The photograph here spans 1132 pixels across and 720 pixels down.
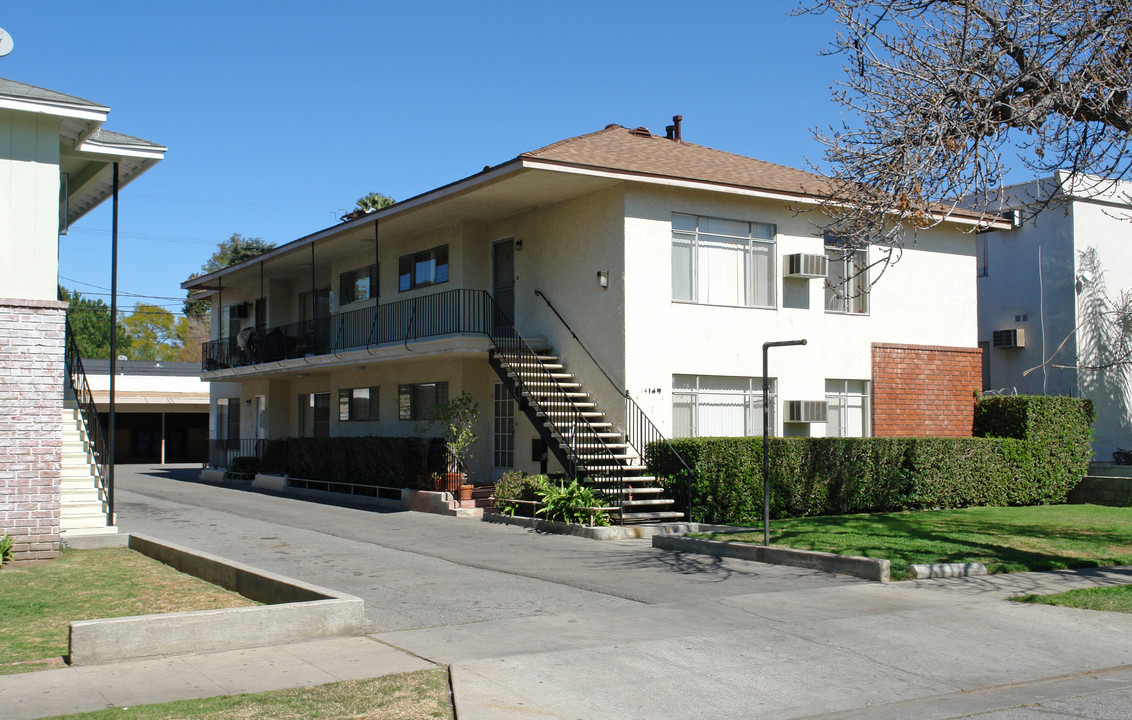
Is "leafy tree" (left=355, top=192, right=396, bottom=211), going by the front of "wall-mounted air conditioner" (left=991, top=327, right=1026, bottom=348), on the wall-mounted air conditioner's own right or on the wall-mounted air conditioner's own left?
on the wall-mounted air conditioner's own right

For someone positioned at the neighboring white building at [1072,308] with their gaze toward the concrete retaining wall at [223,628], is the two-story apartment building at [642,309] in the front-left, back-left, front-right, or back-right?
front-right

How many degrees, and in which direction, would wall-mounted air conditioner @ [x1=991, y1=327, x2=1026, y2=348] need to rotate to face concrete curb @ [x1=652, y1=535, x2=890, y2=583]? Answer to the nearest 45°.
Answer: approximately 45° to its left

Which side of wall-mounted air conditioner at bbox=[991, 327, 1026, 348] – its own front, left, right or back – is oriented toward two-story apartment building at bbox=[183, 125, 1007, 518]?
front

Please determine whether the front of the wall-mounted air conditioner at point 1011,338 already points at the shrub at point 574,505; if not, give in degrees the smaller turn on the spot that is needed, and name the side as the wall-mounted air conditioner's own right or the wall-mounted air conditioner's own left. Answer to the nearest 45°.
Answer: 0° — it already faces it

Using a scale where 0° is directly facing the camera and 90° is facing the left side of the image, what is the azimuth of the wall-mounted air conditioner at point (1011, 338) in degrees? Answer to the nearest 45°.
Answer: approximately 45°

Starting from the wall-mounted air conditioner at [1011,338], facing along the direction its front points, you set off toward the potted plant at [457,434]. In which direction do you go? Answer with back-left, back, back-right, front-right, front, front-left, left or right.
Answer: front

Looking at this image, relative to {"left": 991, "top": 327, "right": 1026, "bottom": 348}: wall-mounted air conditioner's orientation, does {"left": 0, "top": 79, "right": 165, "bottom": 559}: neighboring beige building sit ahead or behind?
ahead

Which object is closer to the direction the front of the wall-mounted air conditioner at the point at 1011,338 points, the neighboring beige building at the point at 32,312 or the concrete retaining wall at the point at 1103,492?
the neighboring beige building

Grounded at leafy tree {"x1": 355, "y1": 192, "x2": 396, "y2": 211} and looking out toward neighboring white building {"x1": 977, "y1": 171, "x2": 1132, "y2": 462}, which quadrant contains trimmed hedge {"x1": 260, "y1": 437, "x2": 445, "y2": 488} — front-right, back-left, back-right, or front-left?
front-right

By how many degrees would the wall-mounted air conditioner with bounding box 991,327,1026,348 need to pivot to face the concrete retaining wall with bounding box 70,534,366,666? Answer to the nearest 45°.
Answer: approximately 45° to its left

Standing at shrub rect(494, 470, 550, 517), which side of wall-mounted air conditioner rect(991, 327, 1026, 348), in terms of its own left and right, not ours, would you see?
front
